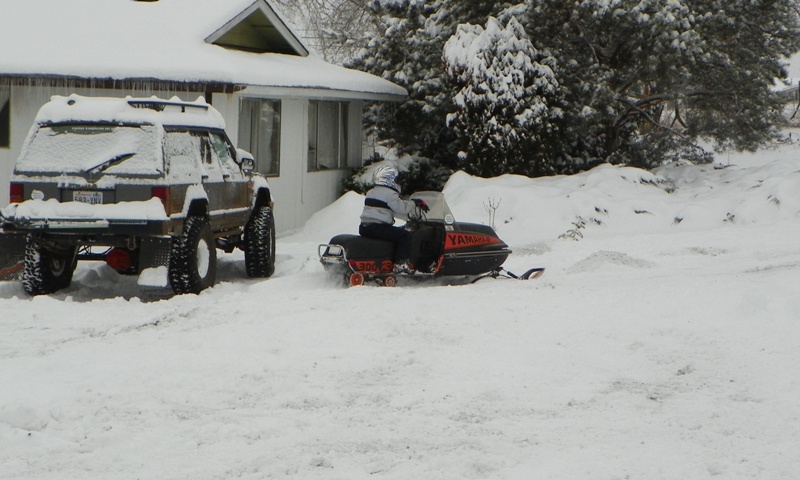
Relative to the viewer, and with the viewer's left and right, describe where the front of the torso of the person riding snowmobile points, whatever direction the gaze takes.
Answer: facing to the right of the viewer

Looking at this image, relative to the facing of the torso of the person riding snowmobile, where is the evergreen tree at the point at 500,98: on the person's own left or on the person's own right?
on the person's own left

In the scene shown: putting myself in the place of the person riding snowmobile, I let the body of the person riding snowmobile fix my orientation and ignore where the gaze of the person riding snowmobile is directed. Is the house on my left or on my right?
on my left

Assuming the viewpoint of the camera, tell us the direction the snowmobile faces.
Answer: facing to the right of the viewer

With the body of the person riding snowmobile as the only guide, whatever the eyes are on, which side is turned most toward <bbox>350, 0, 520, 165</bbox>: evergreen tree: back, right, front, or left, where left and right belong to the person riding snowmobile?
left

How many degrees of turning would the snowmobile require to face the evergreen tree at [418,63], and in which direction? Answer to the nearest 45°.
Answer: approximately 90° to its left

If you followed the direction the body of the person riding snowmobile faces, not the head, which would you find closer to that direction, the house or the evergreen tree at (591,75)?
the evergreen tree

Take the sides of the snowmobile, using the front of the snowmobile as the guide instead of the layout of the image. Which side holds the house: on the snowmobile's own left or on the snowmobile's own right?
on the snowmobile's own left

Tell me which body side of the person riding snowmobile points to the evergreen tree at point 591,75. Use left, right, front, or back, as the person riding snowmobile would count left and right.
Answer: left
